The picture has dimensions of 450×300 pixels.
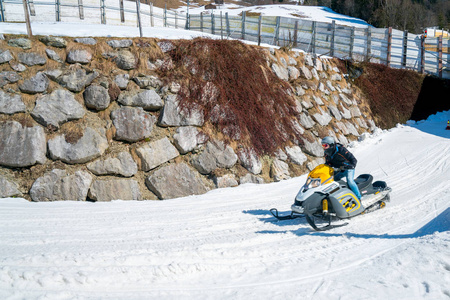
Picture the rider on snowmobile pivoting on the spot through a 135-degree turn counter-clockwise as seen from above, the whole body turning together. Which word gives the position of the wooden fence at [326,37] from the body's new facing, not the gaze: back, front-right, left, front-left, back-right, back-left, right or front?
left

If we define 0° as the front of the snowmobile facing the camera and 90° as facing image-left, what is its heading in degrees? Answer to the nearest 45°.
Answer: approximately 45°

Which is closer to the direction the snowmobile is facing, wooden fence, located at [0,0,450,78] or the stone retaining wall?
the stone retaining wall

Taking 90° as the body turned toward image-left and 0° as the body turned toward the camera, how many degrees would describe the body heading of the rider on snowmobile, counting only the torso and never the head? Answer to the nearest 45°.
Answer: approximately 45°
